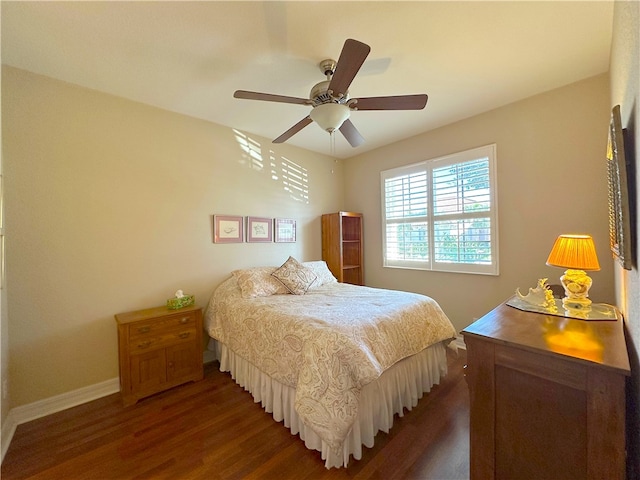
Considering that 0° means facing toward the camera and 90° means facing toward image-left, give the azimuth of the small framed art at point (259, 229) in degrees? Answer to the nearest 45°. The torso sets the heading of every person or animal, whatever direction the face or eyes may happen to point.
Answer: approximately 315°

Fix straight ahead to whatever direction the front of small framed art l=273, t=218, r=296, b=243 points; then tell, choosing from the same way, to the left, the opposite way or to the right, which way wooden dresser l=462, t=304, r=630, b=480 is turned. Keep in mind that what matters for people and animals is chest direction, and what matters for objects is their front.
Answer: the opposite way

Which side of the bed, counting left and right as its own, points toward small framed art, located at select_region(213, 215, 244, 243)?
back

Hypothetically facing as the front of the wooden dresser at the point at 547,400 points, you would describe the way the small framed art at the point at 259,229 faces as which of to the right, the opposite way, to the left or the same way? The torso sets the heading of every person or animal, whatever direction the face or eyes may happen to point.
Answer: the opposite way

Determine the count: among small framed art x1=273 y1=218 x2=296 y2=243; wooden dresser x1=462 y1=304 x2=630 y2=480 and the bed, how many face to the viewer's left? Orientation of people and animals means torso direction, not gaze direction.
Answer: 1

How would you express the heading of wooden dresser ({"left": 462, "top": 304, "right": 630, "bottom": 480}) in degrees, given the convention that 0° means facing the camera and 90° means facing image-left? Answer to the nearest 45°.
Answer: approximately 90°

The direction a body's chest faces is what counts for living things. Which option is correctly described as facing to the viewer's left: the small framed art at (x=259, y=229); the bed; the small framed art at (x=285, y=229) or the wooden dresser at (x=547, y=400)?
the wooden dresser

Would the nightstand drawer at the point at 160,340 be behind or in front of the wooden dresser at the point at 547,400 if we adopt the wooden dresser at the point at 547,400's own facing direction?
in front

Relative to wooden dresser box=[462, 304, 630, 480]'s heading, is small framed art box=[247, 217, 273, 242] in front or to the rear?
in front

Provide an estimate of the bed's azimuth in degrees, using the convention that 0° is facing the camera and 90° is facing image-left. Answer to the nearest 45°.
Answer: approximately 315°
